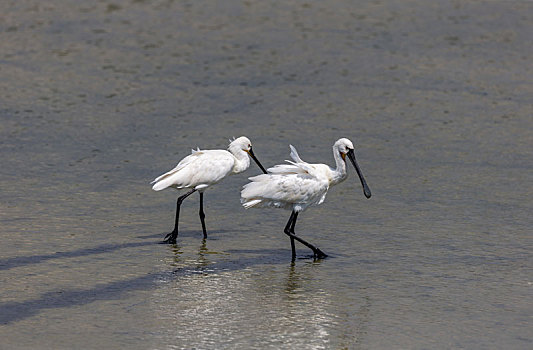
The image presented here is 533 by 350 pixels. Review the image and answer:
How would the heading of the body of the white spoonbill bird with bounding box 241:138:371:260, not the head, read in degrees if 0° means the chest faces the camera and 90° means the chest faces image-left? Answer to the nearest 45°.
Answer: approximately 270°

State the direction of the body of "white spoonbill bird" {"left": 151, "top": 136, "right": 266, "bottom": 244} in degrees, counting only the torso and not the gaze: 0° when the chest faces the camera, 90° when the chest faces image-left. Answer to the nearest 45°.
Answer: approximately 270°

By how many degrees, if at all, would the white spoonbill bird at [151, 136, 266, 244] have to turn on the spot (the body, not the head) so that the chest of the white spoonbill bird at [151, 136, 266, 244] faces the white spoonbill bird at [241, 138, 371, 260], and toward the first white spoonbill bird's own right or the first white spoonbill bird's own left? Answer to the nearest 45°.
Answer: approximately 45° to the first white spoonbill bird's own right

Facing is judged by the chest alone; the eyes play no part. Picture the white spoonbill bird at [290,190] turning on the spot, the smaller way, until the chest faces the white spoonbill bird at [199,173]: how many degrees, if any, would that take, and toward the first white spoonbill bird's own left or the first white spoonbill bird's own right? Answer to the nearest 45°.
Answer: approximately 135° to the first white spoonbill bird's own left

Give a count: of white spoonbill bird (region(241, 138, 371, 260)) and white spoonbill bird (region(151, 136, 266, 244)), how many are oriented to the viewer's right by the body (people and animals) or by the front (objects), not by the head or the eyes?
2
